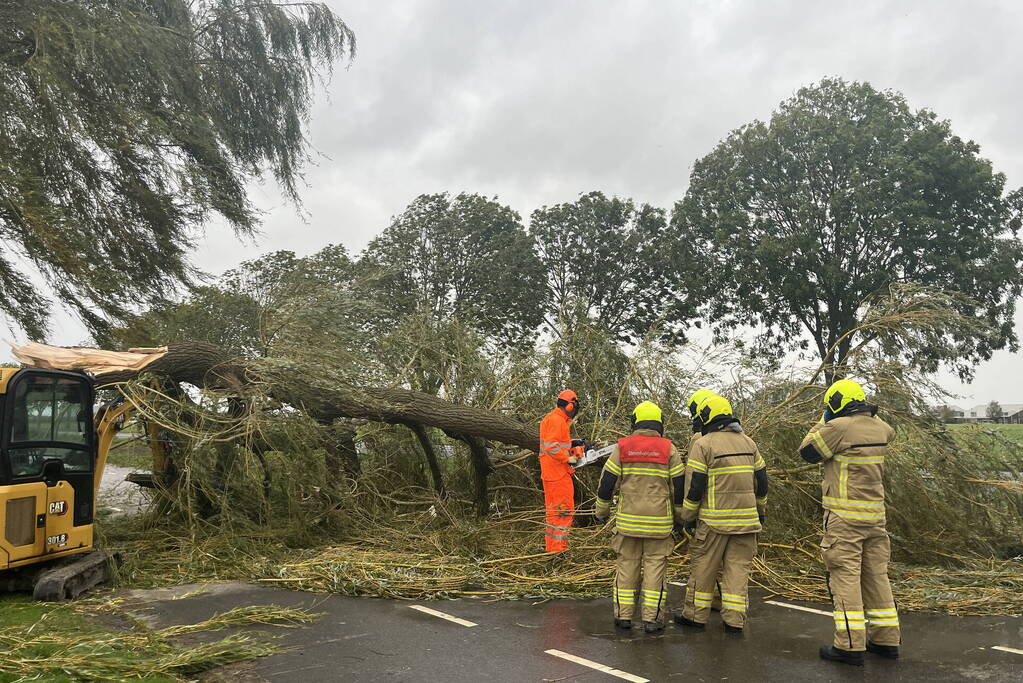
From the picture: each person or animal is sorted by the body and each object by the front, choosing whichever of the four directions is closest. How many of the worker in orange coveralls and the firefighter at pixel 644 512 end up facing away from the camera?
1

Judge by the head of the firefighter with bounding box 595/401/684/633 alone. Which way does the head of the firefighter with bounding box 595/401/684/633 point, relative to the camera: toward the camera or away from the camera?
away from the camera

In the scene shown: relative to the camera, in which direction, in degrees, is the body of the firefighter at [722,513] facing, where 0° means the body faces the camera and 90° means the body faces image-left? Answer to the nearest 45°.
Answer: approximately 135°

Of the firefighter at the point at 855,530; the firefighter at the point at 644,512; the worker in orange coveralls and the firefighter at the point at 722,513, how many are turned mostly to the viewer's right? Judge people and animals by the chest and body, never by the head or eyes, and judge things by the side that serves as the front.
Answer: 1

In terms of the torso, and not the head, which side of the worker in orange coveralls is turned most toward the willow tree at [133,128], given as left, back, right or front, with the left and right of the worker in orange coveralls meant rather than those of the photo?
back

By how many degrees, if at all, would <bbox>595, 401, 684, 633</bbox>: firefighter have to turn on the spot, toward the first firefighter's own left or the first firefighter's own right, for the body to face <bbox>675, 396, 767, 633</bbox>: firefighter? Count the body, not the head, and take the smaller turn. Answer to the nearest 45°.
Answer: approximately 90° to the first firefighter's own right

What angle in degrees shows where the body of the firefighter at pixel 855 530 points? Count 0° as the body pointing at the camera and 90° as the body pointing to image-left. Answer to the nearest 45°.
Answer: approximately 135°

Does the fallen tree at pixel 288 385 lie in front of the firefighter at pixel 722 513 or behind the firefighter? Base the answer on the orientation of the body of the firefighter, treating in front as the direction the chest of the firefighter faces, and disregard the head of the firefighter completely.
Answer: in front

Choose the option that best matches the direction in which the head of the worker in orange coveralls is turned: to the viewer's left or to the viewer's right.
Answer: to the viewer's right

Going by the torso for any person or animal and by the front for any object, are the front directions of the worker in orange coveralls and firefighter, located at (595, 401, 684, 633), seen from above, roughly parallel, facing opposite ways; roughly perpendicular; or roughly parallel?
roughly perpendicular

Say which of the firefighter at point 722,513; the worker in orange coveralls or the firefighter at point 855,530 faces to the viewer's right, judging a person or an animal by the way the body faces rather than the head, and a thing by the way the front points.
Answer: the worker in orange coveralls

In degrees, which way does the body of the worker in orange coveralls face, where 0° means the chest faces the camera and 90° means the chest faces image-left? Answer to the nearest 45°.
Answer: approximately 270°

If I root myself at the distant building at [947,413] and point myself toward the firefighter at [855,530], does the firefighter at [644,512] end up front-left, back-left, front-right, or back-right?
front-right

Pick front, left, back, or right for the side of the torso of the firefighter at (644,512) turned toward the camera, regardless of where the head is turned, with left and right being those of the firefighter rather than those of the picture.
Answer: back

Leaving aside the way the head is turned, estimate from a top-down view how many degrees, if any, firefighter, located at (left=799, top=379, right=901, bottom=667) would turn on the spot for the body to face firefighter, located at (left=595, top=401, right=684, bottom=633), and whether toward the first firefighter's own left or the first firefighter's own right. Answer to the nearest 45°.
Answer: approximately 45° to the first firefighter's own left
